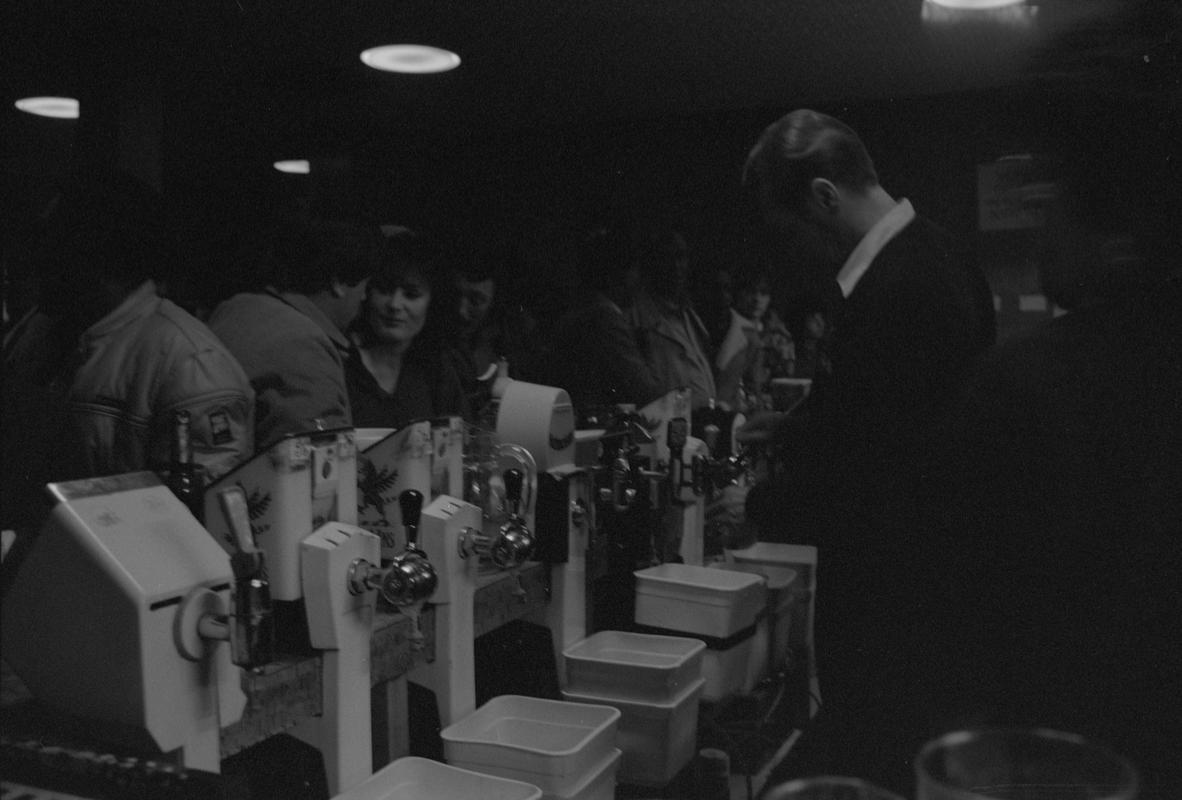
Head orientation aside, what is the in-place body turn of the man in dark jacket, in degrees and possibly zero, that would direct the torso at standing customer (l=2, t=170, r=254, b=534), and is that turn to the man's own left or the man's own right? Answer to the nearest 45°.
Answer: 0° — they already face them

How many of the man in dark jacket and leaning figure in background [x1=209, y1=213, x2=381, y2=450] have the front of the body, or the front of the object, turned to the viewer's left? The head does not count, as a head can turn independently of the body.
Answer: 1

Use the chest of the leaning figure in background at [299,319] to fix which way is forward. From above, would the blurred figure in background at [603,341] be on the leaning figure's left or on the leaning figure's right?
on the leaning figure's right

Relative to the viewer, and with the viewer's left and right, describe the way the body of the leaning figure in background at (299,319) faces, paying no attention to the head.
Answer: facing away from the viewer and to the right of the viewer

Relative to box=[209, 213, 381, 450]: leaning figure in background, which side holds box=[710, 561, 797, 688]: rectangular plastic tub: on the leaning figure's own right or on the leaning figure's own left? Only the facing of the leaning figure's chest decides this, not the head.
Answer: on the leaning figure's own right

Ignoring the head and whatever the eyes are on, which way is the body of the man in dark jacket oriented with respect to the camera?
to the viewer's left

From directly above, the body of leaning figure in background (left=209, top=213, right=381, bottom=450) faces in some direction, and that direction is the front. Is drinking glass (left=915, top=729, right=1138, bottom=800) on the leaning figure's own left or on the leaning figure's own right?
on the leaning figure's own right

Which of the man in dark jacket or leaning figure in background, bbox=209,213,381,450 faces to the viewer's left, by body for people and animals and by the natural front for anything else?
the man in dark jacket
